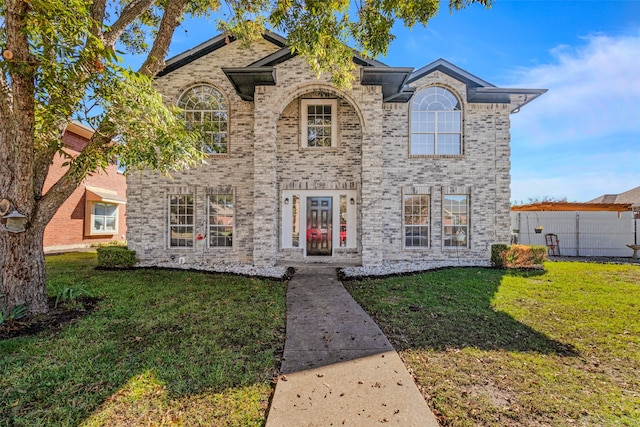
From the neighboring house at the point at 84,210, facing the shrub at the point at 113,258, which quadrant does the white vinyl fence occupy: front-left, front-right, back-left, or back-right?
front-left

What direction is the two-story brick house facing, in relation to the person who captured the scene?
facing the viewer

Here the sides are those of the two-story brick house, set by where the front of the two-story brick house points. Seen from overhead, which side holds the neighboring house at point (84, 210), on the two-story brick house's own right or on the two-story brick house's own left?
on the two-story brick house's own right

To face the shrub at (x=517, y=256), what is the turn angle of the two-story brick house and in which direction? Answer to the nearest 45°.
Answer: approximately 90° to its left

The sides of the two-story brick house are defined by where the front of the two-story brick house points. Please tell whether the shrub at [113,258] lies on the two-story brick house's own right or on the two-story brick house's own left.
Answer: on the two-story brick house's own right

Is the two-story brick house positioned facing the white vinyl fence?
no
